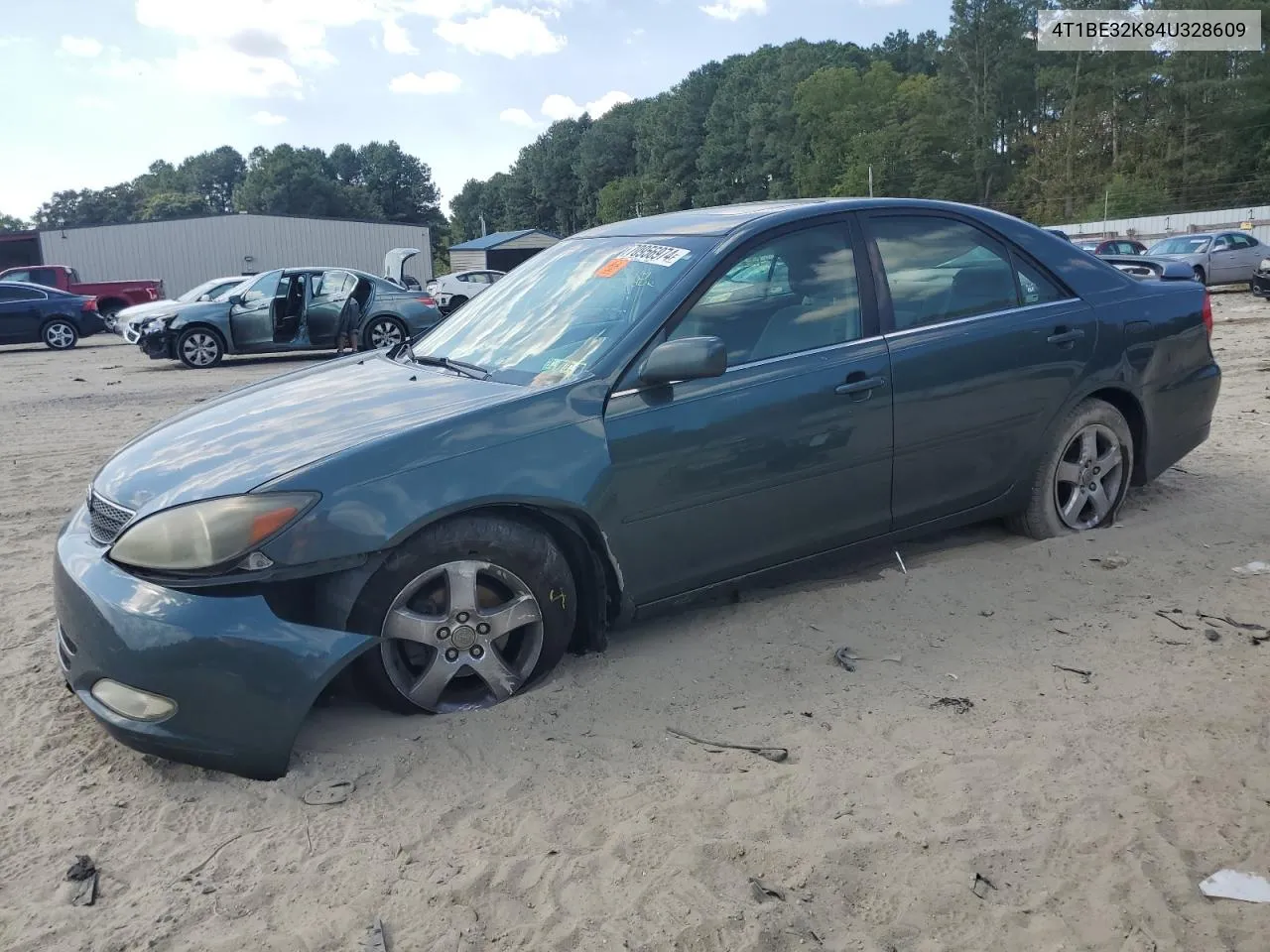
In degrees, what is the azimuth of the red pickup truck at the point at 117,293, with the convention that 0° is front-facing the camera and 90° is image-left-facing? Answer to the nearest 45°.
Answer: approximately 90°

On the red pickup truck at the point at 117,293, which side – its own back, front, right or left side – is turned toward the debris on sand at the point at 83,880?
left

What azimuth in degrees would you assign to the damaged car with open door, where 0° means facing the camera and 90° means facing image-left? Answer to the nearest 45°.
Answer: approximately 90°

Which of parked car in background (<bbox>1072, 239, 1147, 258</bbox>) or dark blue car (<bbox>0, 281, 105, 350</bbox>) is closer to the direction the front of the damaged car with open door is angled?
the dark blue car

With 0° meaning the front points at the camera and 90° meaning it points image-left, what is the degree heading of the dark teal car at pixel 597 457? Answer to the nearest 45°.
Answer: approximately 45°

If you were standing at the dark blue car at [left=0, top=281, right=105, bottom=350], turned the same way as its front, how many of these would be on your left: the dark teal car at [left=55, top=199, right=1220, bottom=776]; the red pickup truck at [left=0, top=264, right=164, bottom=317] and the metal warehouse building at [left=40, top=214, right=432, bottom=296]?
1

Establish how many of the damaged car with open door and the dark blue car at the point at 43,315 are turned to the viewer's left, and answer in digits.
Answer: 2

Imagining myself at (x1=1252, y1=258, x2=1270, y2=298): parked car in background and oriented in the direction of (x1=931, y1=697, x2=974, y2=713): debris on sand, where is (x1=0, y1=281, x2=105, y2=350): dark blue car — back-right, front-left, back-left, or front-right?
front-right

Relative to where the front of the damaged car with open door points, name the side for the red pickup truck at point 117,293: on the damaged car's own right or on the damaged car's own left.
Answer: on the damaged car's own right

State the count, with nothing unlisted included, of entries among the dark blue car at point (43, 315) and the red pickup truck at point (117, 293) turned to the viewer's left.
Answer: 2

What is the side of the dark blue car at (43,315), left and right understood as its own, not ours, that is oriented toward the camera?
left

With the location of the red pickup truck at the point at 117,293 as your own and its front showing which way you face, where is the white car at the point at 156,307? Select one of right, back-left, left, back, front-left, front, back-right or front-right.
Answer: left

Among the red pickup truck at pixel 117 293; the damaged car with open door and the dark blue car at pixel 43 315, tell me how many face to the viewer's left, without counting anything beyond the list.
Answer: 3

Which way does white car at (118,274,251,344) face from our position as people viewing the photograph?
facing the viewer and to the left of the viewer

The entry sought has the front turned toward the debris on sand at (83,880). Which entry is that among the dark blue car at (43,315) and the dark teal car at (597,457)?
the dark teal car at (597,457)
